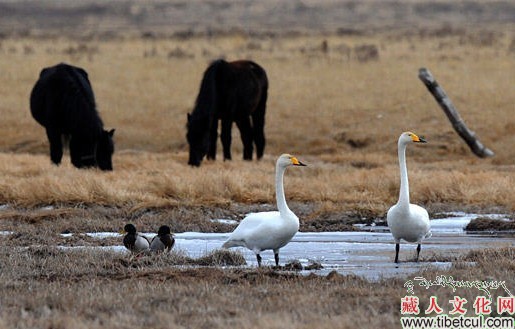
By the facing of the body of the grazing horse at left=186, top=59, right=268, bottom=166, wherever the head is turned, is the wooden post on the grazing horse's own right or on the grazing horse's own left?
on the grazing horse's own left

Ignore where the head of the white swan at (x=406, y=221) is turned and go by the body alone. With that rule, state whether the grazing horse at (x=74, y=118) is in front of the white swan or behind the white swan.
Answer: behind

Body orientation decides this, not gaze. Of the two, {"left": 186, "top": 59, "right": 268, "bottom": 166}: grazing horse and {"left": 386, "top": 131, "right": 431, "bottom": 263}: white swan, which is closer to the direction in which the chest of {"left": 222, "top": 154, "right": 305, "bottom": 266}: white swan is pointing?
the white swan

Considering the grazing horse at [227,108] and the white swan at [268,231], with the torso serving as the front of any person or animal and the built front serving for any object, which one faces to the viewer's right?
the white swan

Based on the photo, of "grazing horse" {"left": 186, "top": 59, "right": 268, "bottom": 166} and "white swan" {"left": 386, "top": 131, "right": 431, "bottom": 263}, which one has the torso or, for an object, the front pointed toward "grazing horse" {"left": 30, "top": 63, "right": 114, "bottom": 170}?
"grazing horse" {"left": 186, "top": 59, "right": 268, "bottom": 166}

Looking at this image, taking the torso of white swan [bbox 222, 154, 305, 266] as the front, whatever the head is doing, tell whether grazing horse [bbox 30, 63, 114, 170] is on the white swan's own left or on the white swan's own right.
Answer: on the white swan's own left

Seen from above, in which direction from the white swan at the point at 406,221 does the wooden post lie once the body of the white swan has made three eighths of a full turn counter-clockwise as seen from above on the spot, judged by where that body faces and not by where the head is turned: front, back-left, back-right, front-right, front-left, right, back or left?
front-left

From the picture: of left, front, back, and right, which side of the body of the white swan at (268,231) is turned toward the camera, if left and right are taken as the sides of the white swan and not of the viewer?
right

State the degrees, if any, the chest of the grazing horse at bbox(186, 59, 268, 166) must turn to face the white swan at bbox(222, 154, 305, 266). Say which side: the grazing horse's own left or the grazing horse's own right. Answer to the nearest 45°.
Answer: approximately 45° to the grazing horse's own left

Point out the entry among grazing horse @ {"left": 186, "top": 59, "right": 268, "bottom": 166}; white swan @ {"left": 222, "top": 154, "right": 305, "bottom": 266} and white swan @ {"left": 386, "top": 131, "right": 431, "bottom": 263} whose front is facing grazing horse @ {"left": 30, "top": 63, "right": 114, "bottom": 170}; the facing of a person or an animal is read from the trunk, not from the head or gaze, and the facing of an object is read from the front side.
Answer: grazing horse @ {"left": 186, "top": 59, "right": 268, "bottom": 166}

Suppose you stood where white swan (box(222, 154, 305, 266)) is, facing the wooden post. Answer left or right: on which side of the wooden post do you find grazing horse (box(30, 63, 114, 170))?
left

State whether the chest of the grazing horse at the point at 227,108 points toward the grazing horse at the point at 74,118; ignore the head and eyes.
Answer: yes
